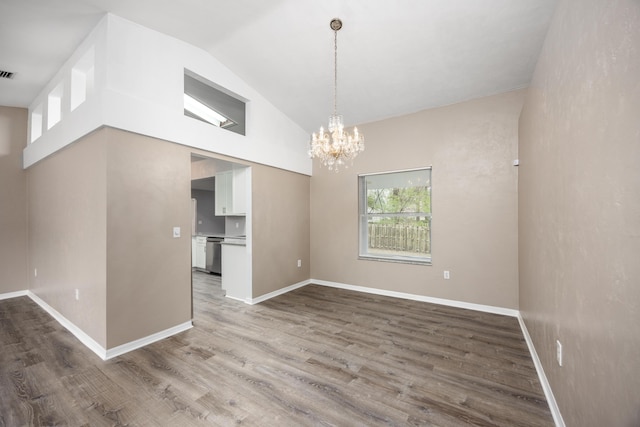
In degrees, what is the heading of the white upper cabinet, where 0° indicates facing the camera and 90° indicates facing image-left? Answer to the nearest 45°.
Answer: approximately 45°

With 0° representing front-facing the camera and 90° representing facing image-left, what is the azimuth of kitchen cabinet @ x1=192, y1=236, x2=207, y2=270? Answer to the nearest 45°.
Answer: approximately 45°

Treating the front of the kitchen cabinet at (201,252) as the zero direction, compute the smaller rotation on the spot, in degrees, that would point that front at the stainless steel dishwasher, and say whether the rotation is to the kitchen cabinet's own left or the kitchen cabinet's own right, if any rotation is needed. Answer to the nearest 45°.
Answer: approximately 90° to the kitchen cabinet's own left

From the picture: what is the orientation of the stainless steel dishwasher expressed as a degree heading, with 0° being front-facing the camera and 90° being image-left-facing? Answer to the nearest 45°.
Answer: approximately 45°

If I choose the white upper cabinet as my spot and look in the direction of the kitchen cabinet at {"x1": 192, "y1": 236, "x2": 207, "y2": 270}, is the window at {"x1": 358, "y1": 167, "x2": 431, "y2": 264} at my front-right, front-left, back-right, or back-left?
back-right

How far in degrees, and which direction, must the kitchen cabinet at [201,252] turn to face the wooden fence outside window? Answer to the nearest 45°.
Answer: approximately 90° to its left

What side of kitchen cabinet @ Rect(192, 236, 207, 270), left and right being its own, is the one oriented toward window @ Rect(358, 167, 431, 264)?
left

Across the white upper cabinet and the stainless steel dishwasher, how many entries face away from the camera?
0

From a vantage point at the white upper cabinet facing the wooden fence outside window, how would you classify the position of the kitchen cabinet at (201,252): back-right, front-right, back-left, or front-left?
back-left

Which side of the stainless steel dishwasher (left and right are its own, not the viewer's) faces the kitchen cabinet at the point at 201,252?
right

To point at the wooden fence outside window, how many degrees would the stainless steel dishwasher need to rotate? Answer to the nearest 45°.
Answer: approximately 90° to its left

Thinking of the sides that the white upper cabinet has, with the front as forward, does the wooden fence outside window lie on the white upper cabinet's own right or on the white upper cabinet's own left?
on the white upper cabinet's own left
